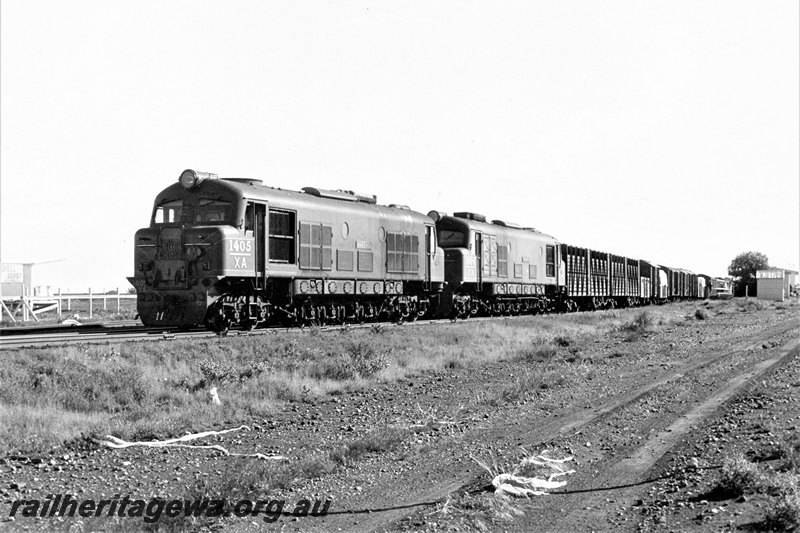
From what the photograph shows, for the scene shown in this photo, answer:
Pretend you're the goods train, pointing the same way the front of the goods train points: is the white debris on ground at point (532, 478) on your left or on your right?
on your left

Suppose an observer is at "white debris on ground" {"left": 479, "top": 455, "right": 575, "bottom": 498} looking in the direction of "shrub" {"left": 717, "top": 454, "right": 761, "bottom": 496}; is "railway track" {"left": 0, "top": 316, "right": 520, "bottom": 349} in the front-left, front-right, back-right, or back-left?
back-left

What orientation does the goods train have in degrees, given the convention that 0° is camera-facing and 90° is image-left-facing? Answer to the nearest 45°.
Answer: approximately 45°

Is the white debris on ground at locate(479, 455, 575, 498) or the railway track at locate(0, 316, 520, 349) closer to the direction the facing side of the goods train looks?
the railway track

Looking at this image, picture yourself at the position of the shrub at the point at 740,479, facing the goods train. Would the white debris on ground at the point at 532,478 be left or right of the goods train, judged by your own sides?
left

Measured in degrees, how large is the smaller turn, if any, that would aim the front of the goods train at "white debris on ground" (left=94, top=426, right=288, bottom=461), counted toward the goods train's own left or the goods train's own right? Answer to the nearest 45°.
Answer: approximately 45° to the goods train's own left

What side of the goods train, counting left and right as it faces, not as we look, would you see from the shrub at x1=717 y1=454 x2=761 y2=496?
left

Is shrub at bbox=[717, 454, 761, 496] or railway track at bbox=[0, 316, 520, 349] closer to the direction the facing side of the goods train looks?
the railway track
